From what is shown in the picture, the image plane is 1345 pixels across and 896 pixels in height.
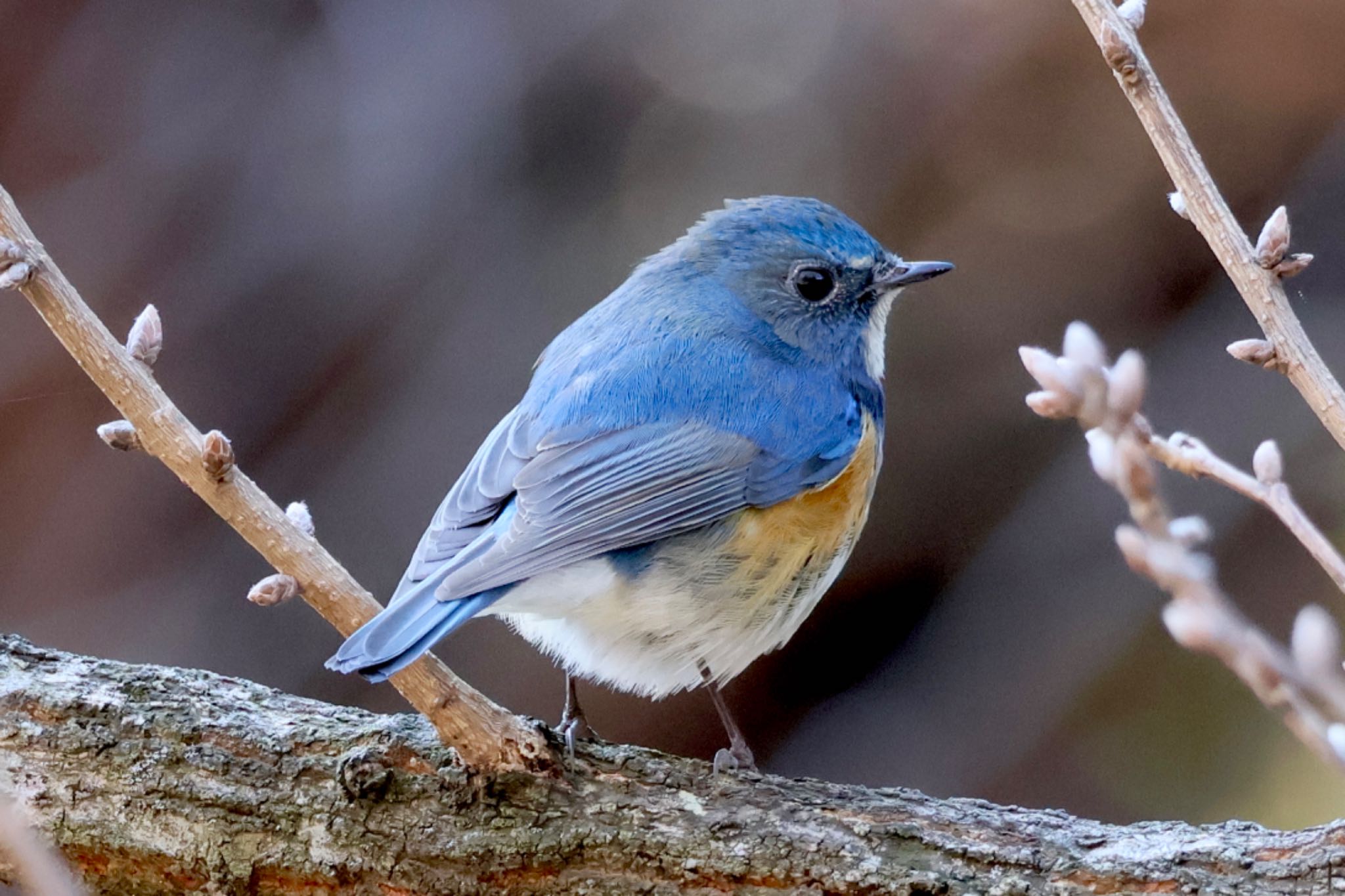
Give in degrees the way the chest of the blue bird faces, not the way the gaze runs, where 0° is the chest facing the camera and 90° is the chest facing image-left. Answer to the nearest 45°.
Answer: approximately 270°

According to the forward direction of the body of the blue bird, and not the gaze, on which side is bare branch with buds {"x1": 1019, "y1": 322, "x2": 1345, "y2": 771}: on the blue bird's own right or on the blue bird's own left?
on the blue bird's own right

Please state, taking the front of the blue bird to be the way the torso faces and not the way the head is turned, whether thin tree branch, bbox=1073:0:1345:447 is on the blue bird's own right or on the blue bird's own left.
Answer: on the blue bird's own right

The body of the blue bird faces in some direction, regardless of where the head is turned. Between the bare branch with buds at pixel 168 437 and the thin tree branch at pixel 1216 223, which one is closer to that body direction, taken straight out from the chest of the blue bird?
the thin tree branch
